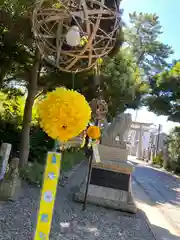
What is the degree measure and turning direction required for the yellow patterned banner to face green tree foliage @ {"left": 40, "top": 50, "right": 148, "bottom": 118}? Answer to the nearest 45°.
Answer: approximately 180°

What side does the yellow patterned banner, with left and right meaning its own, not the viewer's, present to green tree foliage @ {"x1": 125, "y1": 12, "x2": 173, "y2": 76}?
back

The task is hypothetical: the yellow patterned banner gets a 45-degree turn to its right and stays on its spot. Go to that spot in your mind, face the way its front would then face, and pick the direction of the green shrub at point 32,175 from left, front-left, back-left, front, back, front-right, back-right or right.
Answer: back-right

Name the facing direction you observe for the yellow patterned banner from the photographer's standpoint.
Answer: facing the viewer

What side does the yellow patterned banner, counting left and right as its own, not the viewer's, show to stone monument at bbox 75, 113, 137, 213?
back

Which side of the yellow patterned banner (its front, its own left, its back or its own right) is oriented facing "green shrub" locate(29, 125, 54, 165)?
back

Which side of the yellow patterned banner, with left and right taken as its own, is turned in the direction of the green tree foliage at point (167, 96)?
back

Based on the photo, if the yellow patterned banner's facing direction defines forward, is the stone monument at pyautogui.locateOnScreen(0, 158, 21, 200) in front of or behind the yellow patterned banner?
behind

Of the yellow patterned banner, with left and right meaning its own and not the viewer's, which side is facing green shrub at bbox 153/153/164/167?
back
